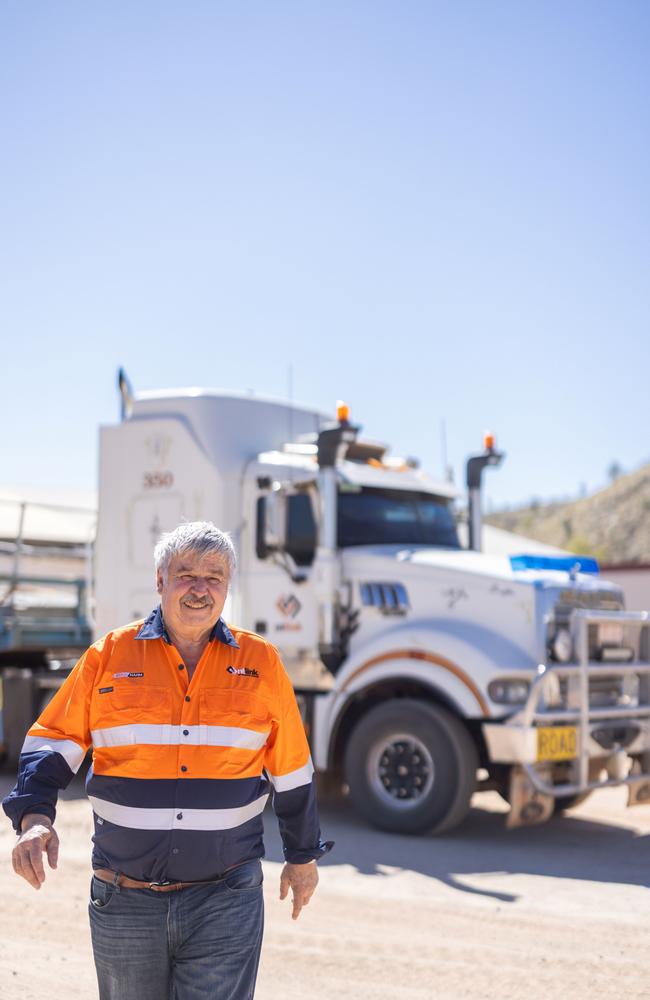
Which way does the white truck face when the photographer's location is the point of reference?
facing the viewer and to the right of the viewer

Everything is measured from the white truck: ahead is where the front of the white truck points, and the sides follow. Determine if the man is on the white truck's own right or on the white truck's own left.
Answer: on the white truck's own right

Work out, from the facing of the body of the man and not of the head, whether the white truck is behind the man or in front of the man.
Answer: behind

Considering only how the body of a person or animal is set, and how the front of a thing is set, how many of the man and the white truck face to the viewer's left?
0

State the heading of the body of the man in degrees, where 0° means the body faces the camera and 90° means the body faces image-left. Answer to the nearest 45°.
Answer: approximately 0°
